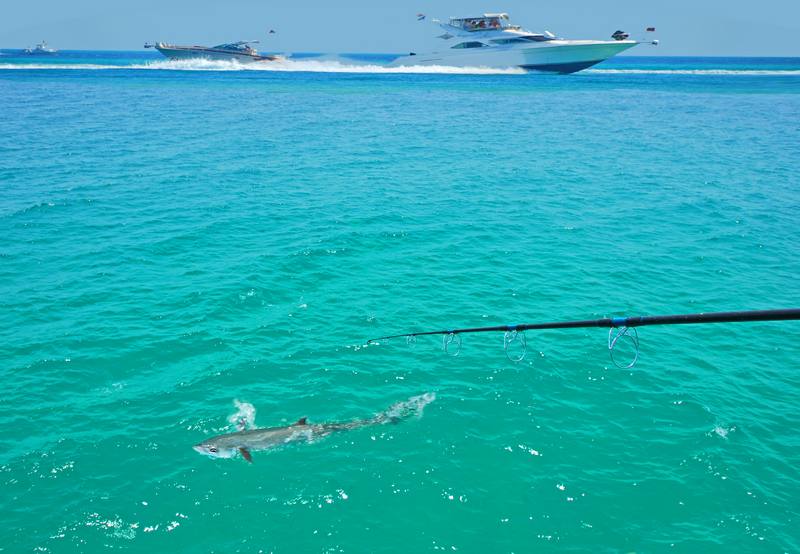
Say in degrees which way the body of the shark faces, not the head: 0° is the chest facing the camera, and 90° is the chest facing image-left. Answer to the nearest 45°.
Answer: approximately 90°
